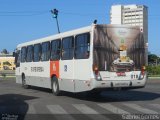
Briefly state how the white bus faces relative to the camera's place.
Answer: facing away from the viewer and to the left of the viewer
